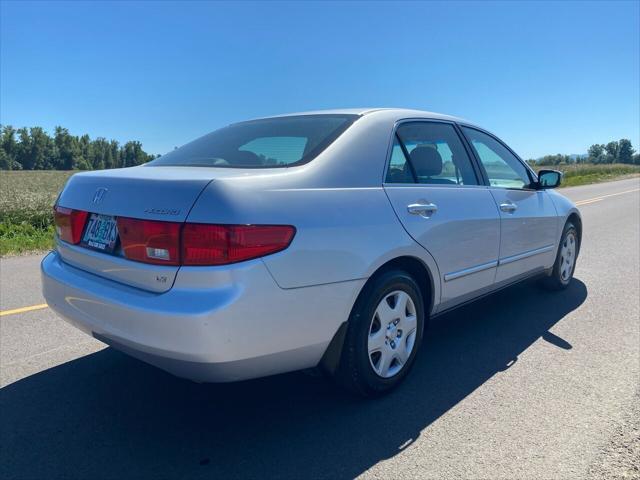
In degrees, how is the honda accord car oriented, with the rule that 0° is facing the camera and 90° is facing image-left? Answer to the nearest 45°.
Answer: approximately 225°
